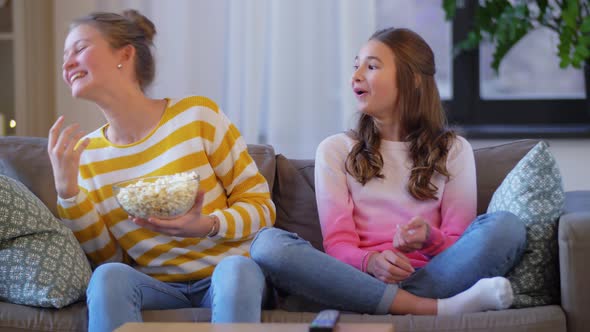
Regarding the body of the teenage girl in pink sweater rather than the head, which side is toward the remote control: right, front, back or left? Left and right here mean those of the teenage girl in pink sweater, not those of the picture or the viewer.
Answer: front

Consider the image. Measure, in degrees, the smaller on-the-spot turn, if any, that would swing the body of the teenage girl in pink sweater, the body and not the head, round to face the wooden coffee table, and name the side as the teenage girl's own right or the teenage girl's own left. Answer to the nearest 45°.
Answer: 0° — they already face it

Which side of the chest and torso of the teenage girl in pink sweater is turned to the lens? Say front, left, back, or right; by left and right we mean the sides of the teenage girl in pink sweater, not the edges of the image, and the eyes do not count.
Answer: front

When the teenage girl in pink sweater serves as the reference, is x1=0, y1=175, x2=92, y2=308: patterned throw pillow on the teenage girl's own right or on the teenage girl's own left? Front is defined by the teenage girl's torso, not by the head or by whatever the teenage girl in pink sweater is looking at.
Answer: on the teenage girl's own right

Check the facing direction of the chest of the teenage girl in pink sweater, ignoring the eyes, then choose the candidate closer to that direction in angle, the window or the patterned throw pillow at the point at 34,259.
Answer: the patterned throw pillow

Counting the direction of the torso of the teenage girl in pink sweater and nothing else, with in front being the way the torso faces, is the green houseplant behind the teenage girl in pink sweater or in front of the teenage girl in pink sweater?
behind

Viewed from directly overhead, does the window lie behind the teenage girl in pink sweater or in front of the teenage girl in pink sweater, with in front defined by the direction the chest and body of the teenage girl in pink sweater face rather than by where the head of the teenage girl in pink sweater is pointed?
behind

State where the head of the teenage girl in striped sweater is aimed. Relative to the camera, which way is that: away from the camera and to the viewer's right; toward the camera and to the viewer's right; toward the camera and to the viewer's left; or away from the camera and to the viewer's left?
toward the camera and to the viewer's left
